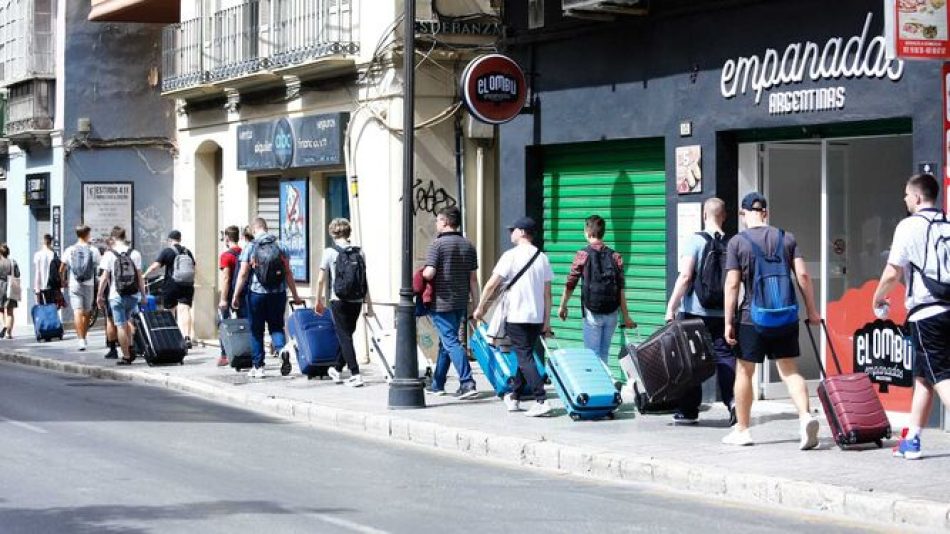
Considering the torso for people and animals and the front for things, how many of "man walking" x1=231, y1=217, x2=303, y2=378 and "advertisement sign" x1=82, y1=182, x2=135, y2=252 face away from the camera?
1

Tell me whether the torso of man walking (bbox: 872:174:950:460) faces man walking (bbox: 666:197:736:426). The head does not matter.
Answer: yes

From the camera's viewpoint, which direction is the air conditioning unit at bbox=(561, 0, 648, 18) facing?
toward the camera

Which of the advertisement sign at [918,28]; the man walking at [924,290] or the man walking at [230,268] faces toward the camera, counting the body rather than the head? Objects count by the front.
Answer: the advertisement sign

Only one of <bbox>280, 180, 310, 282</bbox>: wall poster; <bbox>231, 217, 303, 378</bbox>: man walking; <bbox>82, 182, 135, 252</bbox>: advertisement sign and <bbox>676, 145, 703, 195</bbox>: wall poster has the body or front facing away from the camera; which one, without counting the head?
the man walking

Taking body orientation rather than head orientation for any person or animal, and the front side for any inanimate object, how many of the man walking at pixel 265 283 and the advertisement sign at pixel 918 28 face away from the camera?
1

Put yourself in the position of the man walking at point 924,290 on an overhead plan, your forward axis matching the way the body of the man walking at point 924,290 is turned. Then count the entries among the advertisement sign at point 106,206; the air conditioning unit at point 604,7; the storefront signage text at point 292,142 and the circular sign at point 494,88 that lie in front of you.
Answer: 4

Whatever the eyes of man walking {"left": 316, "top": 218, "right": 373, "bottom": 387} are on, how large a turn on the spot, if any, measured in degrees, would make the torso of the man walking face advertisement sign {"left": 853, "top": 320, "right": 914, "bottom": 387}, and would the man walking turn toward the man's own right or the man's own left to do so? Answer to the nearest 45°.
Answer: approximately 180°

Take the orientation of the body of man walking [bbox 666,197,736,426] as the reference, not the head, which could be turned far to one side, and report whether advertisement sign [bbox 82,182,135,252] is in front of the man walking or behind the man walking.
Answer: in front
